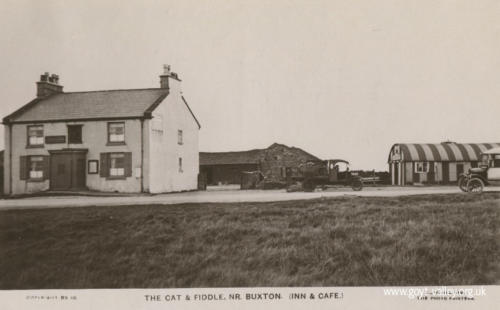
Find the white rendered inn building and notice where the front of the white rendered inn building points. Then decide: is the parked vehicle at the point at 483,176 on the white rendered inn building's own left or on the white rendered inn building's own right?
on the white rendered inn building's own left

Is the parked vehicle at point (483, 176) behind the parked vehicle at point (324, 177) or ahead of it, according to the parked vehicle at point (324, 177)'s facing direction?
ahead

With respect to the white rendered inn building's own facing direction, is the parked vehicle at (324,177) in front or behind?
behind

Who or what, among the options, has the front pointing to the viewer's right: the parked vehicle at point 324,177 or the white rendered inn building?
the parked vehicle

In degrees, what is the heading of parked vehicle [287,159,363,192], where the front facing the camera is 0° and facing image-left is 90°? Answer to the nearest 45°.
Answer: approximately 270°

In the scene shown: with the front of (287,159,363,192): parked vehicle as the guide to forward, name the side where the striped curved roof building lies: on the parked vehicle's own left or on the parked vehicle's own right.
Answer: on the parked vehicle's own left

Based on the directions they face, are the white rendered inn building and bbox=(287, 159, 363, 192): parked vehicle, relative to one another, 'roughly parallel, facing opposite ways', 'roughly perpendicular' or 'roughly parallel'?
roughly perpendicular

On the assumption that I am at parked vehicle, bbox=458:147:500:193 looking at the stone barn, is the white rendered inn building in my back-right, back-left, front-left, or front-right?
front-left

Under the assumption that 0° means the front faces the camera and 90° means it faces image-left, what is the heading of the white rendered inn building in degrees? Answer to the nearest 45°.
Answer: approximately 45°

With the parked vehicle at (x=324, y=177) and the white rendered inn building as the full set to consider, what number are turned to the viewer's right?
1

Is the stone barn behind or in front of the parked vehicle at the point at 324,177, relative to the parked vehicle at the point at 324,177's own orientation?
behind

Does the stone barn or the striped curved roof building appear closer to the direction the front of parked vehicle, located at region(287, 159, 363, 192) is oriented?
the striped curved roof building

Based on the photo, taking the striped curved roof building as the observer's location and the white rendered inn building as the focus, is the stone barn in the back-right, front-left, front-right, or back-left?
front-right

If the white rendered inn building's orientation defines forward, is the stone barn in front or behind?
behind
